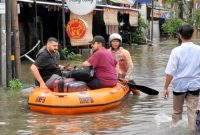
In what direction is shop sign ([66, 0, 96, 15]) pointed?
toward the camera

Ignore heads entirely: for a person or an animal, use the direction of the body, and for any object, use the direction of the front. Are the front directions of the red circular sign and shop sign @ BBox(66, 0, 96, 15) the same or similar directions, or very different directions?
same or similar directions

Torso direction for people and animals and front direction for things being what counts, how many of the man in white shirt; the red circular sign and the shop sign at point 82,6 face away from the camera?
1

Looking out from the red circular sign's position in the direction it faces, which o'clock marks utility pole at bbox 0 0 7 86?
The utility pole is roughly at 1 o'clock from the red circular sign.

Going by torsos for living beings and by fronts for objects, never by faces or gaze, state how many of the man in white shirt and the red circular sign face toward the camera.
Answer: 1

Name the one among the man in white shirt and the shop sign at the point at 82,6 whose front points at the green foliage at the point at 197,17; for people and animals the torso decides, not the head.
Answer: the man in white shirt

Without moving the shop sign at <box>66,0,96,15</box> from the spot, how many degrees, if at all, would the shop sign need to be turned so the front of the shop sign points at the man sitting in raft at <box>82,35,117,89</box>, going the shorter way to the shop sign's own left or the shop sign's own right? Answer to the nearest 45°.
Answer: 0° — it already faces them

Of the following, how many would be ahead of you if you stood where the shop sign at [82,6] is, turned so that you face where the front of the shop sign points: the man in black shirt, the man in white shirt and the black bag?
3

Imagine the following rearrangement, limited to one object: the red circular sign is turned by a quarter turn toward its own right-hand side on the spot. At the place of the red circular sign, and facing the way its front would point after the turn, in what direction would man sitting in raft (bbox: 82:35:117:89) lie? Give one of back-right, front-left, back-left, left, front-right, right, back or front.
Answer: left

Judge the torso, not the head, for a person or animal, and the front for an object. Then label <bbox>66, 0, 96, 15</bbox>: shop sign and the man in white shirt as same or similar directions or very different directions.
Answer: very different directions

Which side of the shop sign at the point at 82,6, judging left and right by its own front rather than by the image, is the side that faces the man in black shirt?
front

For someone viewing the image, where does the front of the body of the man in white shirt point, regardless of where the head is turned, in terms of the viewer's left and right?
facing away from the viewer

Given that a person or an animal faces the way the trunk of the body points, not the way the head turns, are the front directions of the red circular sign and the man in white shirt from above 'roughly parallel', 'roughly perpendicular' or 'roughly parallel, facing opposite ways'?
roughly parallel, facing opposite ways

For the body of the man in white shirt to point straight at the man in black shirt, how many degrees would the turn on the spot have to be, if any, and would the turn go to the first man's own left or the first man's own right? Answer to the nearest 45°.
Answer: approximately 45° to the first man's own left

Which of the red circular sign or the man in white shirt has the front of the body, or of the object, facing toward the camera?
the red circular sign

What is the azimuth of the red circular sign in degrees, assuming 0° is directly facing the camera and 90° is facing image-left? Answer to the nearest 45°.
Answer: approximately 0°
